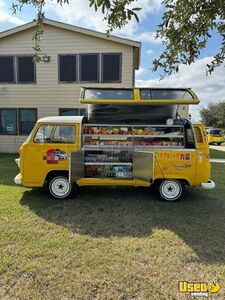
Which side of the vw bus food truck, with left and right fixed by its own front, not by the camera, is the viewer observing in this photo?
left

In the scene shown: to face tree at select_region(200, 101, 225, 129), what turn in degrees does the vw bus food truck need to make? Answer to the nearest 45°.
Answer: approximately 135° to its right
